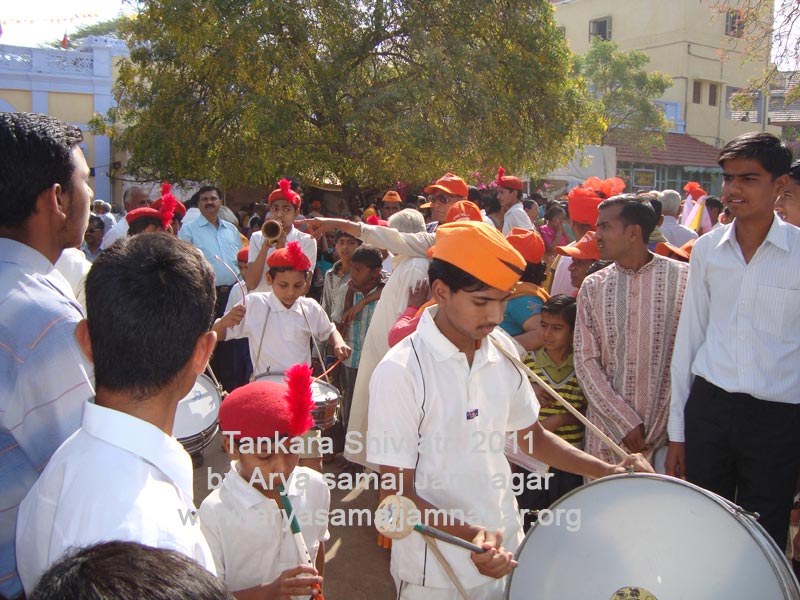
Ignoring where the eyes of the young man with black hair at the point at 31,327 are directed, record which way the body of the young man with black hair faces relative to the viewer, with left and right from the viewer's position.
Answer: facing away from the viewer and to the right of the viewer

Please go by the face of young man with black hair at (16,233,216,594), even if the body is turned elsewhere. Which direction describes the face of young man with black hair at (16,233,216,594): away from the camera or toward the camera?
away from the camera

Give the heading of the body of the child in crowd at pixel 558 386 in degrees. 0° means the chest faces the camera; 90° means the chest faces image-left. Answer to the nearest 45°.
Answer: approximately 45°

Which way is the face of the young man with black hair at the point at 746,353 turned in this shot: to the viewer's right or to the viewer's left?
to the viewer's left

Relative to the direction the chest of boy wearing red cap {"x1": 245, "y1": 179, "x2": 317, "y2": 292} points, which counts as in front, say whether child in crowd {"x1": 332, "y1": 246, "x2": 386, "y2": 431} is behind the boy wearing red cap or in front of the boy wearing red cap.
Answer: in front

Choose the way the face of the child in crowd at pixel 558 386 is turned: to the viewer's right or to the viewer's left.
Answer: to the viewer's left

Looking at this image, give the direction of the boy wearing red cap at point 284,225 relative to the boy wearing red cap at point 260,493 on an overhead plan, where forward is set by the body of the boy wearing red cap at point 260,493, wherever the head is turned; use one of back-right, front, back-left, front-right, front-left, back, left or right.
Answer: back-left

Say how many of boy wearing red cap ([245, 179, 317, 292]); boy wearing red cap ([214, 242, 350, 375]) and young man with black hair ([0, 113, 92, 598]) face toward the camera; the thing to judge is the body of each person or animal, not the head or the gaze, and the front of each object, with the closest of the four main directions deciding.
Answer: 2

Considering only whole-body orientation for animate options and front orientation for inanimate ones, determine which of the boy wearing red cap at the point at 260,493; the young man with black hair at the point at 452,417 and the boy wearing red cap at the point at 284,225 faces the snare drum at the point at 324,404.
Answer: the boy wearing red cap at the point at 284,225

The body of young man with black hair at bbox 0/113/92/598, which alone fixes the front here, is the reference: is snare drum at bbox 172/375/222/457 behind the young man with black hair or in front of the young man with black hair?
in front

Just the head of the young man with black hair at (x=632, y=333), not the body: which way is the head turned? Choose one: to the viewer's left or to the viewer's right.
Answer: to the viewer's left

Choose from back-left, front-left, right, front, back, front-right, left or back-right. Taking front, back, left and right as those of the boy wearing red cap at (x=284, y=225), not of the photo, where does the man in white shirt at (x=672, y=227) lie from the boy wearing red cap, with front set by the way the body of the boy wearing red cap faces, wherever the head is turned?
left

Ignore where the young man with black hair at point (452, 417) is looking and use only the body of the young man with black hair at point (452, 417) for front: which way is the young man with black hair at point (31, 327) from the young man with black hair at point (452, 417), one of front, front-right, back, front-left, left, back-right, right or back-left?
right

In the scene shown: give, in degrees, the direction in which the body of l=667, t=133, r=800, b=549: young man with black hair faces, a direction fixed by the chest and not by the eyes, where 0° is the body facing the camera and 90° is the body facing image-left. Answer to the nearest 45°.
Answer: approximately 45°

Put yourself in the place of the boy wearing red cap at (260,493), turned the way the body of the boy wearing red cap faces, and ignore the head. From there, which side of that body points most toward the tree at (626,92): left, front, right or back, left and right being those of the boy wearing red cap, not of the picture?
left
